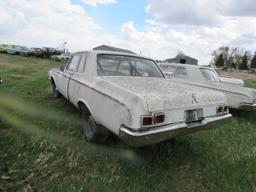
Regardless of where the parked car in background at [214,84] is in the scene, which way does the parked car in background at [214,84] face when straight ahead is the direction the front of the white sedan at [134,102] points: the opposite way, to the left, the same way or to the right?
the same way

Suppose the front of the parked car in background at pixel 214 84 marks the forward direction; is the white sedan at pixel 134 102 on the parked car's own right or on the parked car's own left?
on the parked car's own left

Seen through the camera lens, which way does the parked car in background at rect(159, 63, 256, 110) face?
facing away from the viewer and to the left of the viewer

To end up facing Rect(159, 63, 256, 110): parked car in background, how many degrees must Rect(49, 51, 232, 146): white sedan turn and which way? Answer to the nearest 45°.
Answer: approximately 90° to its right

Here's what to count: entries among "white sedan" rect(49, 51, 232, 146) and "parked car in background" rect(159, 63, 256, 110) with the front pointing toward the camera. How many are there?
0

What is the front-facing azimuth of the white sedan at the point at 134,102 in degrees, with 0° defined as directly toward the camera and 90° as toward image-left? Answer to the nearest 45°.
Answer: approximately 135°
